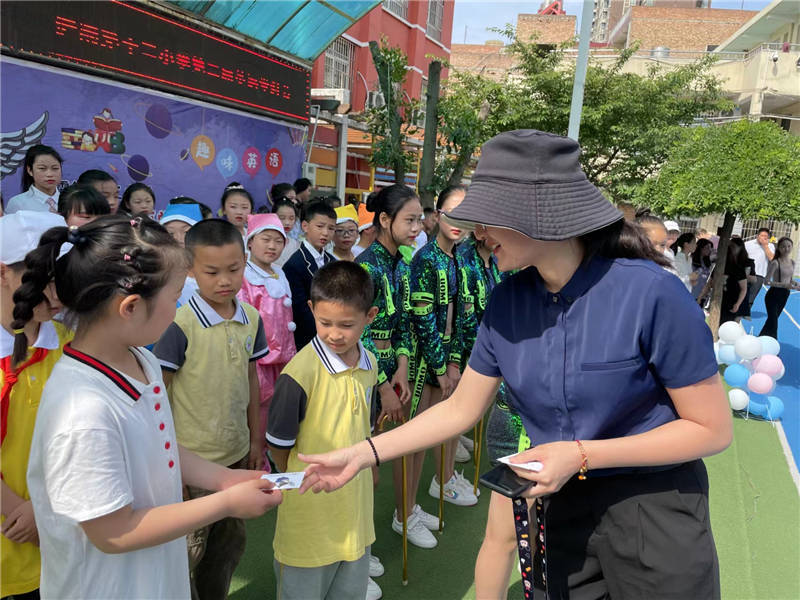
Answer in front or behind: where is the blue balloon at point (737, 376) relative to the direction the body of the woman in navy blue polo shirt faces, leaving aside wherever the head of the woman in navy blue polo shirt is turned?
behind

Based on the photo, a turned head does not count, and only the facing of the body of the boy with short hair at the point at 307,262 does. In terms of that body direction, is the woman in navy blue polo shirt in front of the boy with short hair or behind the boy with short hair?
in front

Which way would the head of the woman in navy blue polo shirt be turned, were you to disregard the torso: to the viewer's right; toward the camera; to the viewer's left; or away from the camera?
to the viewer's left

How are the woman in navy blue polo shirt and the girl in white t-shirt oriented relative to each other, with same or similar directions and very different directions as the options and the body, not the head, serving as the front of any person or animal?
very different directions

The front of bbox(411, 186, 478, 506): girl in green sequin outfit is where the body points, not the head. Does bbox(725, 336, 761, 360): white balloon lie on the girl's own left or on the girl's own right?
on the girl's own left

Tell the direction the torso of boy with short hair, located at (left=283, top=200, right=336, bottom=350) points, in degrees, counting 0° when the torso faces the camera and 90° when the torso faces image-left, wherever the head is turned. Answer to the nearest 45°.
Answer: approximately 315°

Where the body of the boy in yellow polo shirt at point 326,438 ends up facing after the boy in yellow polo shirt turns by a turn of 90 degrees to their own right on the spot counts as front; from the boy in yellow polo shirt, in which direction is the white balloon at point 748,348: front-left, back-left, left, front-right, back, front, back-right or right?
back

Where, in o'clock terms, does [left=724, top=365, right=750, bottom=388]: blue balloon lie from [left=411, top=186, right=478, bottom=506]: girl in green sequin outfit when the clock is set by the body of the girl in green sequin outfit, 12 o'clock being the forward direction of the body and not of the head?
The blue balloon is roughly at 9 o'clock from the girl in green sequin outfit.

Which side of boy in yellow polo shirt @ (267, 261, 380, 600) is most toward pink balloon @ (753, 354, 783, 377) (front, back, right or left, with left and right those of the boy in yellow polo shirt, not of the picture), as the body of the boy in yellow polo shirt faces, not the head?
left

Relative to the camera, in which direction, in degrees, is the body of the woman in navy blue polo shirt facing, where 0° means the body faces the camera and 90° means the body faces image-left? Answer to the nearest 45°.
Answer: approximately 45°

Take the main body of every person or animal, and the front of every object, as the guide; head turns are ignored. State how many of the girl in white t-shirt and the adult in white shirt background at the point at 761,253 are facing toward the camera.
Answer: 1

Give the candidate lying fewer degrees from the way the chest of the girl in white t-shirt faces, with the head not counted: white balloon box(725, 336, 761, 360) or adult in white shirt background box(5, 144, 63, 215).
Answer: the white balloon
